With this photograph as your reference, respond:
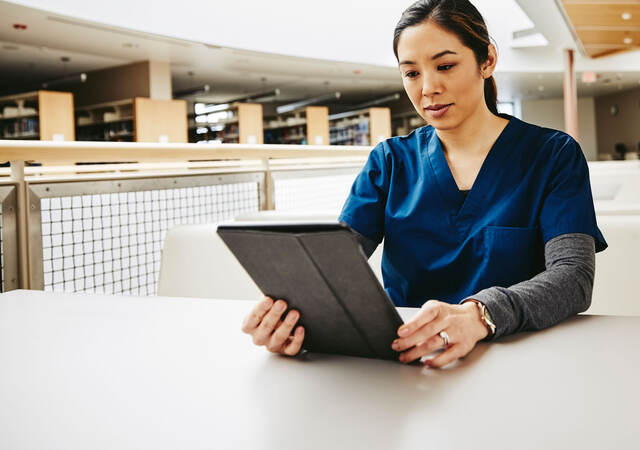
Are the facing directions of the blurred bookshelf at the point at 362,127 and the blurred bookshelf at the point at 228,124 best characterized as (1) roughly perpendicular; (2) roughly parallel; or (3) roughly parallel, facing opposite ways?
roughly parallel

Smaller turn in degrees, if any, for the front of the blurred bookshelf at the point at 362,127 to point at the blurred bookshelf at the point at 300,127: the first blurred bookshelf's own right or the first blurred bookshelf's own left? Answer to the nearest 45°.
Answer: approximately 45° to the first blurred bookshelf's own right

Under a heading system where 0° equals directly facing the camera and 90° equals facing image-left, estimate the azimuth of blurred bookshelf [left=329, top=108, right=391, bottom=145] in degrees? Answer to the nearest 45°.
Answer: approximately 45°

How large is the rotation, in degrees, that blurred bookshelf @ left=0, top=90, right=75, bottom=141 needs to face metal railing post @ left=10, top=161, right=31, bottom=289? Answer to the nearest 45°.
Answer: approximately 45° to its left

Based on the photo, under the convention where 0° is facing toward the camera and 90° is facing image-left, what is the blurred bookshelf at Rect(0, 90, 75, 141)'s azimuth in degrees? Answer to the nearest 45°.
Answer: approximately 45°

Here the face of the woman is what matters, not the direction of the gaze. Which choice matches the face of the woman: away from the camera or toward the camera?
toward the camera

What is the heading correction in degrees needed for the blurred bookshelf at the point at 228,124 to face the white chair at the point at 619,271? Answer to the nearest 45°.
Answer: approximately 45° to its left

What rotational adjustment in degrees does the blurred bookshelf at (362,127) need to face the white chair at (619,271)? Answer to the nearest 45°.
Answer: approximately 45° to its left

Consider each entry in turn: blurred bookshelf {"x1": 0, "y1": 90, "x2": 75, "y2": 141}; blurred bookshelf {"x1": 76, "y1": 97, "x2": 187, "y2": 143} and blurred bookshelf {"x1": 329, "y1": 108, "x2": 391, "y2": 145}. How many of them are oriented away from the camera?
0

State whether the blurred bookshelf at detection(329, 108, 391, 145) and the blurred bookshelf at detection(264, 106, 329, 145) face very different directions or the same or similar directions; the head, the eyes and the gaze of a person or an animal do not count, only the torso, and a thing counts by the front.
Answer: same or similar directions

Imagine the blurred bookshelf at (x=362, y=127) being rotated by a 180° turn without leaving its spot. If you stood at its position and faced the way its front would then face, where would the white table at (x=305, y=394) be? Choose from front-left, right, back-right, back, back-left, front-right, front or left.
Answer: back-right

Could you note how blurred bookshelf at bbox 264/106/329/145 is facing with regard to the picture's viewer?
facing the viewer and to the left of the viewer

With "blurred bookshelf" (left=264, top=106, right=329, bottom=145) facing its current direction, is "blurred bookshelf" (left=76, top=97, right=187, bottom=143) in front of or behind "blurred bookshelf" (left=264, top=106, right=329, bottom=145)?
in front

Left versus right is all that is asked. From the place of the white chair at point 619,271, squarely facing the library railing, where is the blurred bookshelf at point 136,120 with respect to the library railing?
right

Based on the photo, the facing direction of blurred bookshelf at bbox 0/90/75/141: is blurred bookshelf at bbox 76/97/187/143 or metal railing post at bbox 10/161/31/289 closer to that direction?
the metal railing post

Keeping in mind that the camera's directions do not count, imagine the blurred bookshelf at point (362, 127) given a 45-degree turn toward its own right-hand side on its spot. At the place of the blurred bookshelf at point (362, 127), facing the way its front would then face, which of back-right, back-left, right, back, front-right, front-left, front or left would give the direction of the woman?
left
